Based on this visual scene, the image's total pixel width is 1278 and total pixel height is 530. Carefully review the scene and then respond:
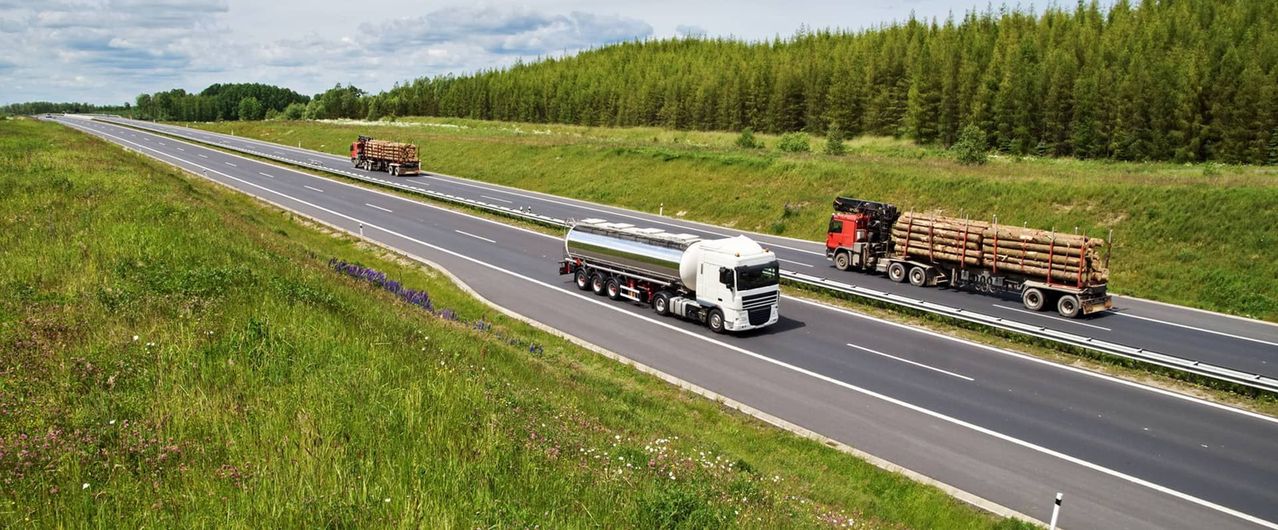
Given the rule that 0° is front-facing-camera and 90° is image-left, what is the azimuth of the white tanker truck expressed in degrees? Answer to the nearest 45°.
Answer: approximately 315°
